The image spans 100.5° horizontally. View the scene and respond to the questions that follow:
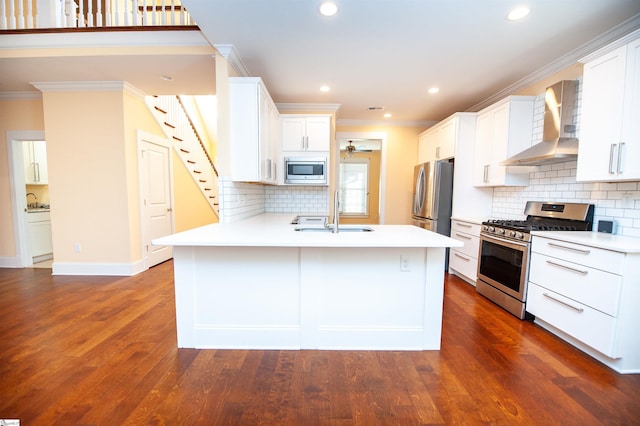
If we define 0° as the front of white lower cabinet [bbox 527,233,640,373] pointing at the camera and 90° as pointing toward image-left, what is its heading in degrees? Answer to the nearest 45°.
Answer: approximately 45°

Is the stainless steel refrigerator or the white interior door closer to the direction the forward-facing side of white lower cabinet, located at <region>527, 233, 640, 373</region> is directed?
the white interior door

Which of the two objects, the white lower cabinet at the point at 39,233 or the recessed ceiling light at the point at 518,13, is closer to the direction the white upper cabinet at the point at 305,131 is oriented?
the recessed ceiling light

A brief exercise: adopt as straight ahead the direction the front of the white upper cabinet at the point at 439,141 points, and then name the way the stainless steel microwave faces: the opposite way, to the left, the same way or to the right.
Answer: to the left

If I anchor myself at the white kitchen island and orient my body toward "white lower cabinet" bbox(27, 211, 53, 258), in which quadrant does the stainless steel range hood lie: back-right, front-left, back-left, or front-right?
back-right

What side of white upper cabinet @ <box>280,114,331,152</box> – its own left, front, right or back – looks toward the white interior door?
right

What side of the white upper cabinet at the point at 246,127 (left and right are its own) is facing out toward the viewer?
right

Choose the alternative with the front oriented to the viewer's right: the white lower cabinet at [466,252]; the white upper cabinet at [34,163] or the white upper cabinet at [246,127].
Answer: the white upper cabinet at [246,127]

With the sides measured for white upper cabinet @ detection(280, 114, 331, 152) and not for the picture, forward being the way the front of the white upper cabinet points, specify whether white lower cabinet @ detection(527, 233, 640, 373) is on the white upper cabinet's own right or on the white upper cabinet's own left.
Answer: on the white upper cabinet's own left
